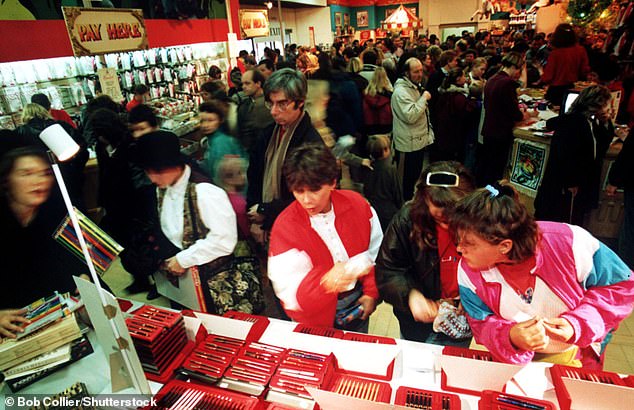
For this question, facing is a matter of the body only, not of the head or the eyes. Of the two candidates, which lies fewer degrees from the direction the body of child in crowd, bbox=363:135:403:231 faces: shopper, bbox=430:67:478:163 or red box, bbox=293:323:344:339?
the red box

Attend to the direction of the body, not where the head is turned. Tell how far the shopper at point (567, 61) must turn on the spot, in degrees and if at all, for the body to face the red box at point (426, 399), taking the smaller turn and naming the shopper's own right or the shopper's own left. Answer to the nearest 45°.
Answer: approximately 180°

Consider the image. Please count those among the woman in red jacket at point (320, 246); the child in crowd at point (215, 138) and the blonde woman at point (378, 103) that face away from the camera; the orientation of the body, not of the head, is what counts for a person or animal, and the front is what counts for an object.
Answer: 1

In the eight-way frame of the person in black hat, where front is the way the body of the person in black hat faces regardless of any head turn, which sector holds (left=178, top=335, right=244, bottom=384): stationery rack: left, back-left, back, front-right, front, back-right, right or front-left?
front-left

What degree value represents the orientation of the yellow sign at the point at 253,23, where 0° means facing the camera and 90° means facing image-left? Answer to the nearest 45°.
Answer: approximately 0°

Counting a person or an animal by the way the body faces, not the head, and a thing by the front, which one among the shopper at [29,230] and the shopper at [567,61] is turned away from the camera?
the shopper at [567,61]

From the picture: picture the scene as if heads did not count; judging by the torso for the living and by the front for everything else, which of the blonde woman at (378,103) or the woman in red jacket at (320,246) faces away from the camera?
the blonde woman

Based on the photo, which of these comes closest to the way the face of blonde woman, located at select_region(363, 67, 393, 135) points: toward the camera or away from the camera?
away from the camera

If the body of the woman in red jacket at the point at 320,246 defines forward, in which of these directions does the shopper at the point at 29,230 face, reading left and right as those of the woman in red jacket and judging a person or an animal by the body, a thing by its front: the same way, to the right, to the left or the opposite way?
to the left
